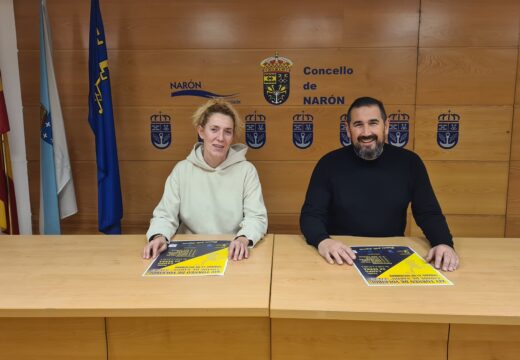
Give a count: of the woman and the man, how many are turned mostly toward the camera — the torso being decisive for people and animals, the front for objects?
2

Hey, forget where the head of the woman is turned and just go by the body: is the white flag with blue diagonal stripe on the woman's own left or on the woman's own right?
on the woman's own right

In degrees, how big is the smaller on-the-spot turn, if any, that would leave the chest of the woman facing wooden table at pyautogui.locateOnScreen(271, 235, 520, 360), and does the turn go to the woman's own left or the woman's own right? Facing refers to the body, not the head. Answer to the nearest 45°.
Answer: approximately 45° to the woman's own left

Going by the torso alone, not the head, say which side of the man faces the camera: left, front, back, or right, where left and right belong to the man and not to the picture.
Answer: front

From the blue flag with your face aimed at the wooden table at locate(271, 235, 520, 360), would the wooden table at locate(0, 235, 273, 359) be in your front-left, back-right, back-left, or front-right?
front-right

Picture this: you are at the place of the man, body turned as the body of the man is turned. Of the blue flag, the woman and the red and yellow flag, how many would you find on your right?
3

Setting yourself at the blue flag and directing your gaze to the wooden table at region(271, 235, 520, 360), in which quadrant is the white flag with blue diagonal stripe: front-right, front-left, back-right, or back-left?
back-right

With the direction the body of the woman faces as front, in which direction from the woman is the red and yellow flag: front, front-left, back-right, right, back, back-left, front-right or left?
back-right

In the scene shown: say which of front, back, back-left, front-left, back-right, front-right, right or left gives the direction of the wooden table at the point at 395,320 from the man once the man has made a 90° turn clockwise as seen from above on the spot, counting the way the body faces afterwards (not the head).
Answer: left

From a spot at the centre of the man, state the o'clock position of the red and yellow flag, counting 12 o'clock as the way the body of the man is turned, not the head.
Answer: The red and yellow flag is roughly at 3 o'clock from the man.

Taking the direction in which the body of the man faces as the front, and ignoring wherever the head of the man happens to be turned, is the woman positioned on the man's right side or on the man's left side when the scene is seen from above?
on the man's right side

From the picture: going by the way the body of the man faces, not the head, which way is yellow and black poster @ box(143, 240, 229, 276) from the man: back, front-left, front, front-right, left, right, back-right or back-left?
front-right
